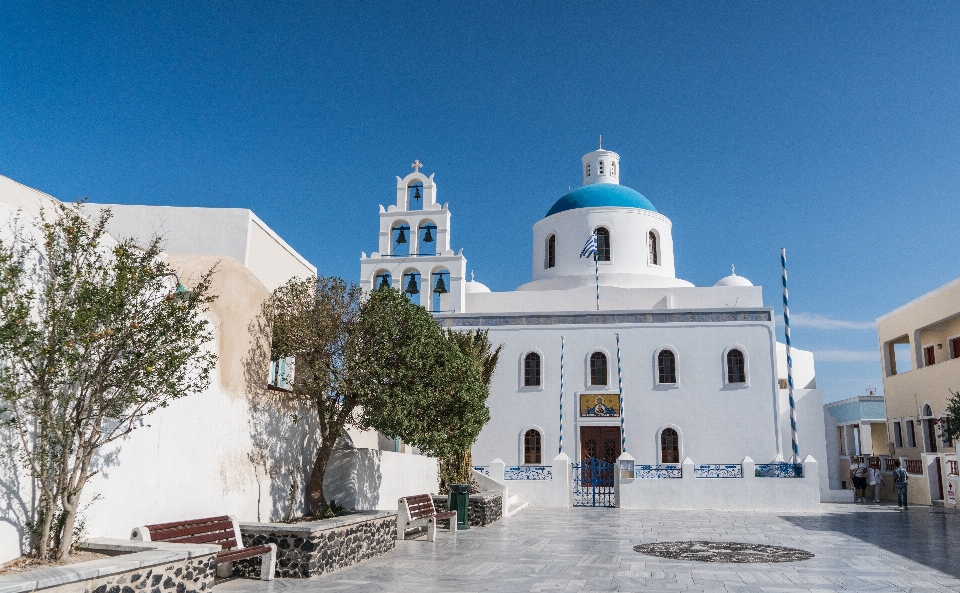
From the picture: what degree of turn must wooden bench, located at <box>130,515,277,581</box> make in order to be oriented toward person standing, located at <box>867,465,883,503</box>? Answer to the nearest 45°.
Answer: approximately 90° to its left

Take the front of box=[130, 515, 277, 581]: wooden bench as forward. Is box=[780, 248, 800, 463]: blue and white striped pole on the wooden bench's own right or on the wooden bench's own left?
on the wooden bench's own left

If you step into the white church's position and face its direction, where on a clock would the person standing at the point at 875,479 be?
The person standing is roughly at 9 o'clock from the white church.

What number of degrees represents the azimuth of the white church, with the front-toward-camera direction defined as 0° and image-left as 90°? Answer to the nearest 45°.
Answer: approximately 0°

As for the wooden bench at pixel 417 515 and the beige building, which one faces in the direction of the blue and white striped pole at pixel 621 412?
the beige building

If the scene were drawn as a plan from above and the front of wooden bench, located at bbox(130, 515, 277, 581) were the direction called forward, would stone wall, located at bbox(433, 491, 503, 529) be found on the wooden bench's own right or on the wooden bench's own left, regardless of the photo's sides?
on the wooden bench's own left

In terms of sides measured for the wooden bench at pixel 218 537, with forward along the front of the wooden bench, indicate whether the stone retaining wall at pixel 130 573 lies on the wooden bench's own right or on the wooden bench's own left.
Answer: on the wooden bench's own right

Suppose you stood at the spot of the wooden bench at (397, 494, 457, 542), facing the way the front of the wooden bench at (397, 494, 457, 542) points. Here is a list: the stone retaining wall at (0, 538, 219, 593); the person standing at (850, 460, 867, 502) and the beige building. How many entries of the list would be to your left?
2

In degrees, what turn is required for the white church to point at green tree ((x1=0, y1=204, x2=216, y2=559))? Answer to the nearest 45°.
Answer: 0° — it already faces it

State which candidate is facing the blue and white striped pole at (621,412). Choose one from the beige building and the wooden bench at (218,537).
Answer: the beige building
